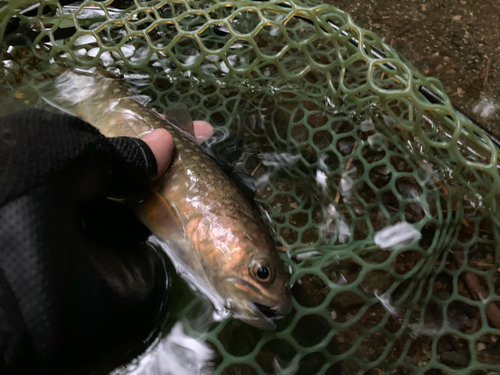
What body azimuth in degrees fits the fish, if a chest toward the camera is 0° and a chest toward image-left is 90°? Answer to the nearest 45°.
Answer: approximately 315°
